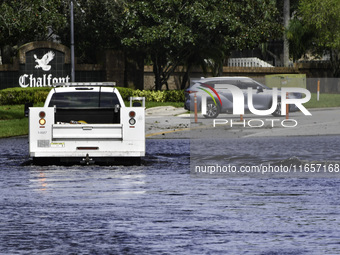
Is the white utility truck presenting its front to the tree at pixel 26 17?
yes

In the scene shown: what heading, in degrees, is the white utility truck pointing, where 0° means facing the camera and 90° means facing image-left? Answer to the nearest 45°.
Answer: approximately 180°

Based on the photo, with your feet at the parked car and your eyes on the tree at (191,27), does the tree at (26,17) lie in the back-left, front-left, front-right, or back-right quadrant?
front-left

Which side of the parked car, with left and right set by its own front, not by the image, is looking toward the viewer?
right

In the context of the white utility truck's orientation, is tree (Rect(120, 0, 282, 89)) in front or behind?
in front

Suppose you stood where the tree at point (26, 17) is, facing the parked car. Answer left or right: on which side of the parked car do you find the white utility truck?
right

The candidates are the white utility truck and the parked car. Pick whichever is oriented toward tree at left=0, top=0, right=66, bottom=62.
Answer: the white utility truck

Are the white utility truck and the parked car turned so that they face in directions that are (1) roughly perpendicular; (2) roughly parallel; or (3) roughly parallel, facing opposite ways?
roughly perpendicular

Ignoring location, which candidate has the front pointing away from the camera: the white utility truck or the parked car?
the white utility truck
